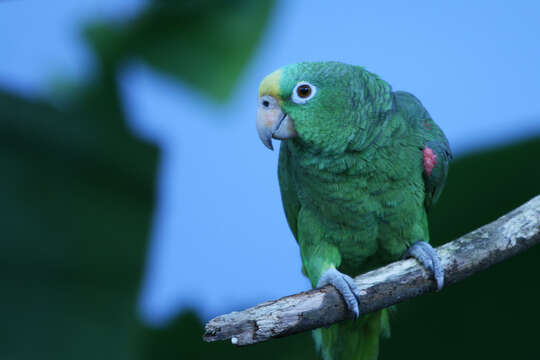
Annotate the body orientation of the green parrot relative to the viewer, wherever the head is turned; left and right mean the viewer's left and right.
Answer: facing the viewer and to the left of the viewer
